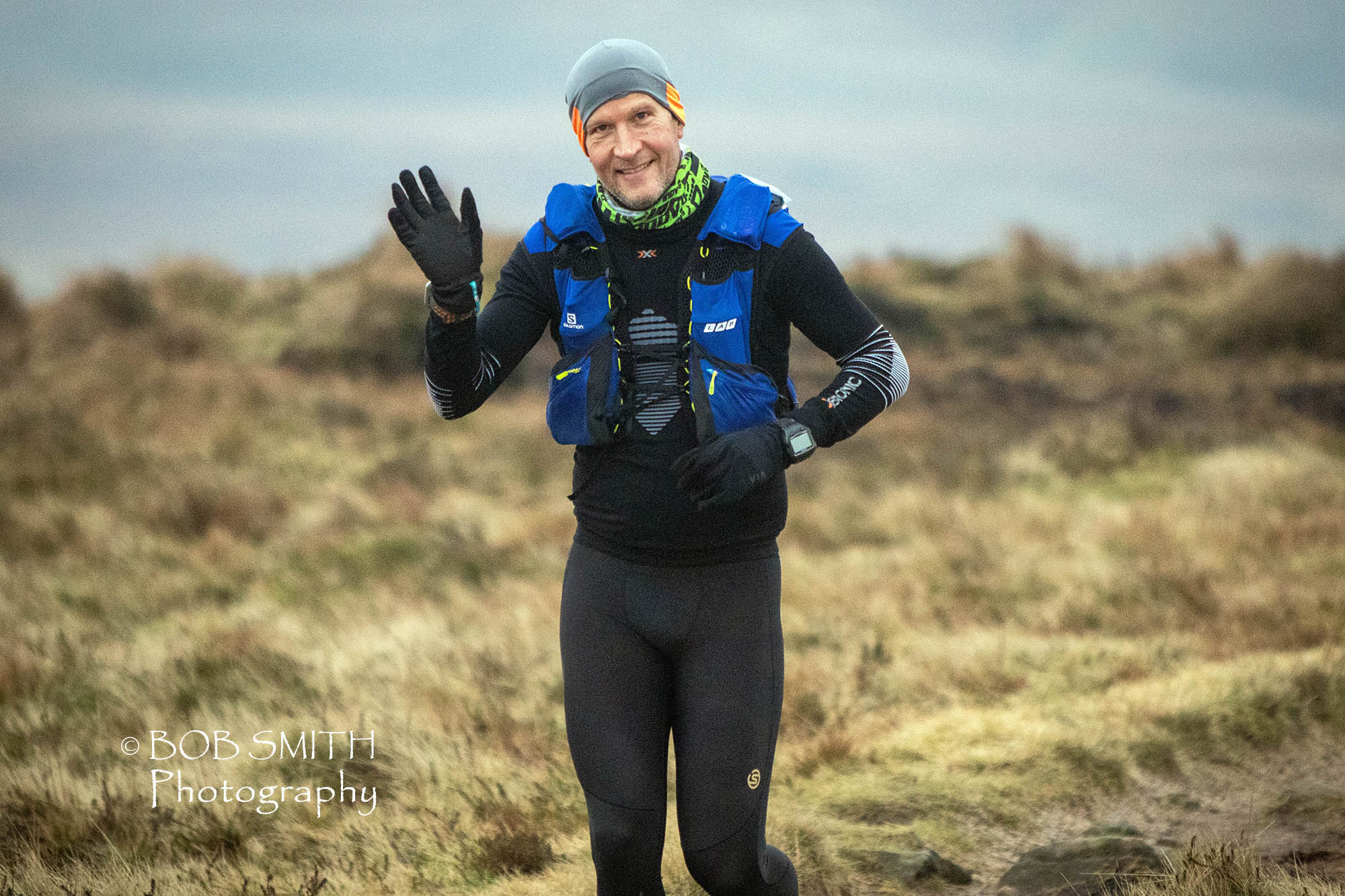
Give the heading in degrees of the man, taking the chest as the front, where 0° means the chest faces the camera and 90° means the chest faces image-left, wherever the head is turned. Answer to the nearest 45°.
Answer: approximately 0°

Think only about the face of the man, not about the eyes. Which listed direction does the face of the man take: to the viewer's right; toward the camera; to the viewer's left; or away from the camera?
toward the camera
